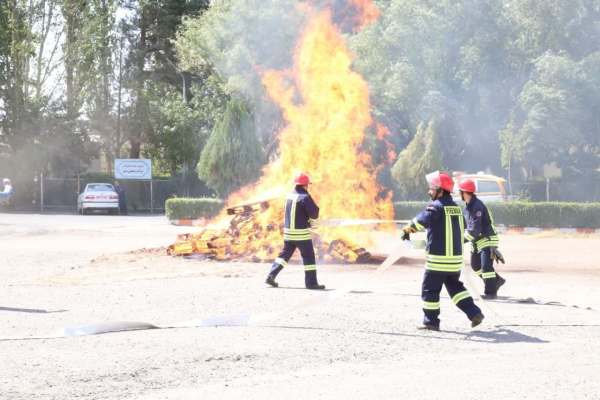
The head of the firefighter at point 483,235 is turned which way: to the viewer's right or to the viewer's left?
to the viewer's left

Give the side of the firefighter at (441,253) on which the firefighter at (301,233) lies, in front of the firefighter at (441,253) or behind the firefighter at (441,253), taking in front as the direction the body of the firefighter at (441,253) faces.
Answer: in front

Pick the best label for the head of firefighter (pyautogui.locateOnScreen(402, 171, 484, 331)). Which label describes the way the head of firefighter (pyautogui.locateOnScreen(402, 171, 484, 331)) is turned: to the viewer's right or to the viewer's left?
to the viewer's left

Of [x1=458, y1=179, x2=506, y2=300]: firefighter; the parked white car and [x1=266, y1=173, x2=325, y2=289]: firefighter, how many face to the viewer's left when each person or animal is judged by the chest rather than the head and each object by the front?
1

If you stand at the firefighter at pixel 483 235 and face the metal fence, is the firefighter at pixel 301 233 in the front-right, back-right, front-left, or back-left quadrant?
front-left

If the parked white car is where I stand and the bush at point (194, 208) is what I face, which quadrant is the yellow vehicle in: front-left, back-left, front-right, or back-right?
front-left

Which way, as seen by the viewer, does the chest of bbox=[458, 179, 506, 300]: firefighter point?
to the viewer's left

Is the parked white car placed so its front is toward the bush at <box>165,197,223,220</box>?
no

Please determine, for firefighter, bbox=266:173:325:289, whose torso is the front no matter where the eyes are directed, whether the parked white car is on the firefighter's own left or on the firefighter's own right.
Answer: on the firefighter's own left

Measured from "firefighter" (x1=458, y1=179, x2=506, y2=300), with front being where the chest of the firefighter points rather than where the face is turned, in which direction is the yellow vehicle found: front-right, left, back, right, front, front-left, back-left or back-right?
right
